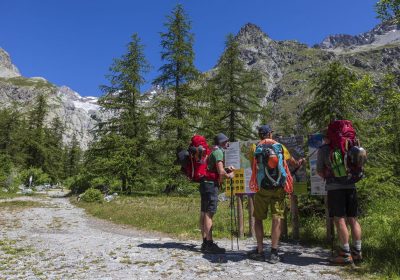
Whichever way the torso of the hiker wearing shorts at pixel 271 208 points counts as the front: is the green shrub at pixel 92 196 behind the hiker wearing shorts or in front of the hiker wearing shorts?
in front

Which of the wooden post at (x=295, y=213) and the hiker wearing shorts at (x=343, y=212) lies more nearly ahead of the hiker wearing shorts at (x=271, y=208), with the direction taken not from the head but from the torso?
the wooden post

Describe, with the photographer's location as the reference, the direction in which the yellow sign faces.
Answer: facing the viewer

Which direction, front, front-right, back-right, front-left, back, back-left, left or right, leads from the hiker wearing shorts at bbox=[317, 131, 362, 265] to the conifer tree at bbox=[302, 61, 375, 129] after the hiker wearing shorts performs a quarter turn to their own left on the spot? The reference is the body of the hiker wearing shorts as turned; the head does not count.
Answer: back-right

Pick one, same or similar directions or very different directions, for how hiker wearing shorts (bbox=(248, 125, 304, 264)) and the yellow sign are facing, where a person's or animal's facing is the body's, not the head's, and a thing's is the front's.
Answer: very different directions

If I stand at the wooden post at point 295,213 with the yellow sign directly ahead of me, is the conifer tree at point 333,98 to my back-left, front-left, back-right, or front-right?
back-right

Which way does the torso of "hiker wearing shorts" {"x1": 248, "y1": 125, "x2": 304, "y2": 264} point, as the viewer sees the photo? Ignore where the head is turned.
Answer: away from the camera

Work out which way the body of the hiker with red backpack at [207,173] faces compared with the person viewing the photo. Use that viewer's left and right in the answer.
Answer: facing to the right of the viewer

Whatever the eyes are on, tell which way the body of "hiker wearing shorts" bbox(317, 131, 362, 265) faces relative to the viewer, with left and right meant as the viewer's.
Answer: facing away from the viewer and to the left of the viewer

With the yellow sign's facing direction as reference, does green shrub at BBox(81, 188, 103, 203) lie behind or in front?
behind
